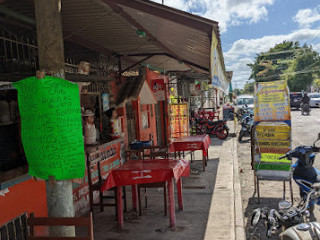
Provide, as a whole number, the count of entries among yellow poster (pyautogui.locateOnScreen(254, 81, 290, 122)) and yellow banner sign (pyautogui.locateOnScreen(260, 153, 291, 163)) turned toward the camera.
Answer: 2

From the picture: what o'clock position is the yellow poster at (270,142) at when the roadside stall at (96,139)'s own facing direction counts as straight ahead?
The yellow poster is roughly at 11 o'clock from the roadside stall.

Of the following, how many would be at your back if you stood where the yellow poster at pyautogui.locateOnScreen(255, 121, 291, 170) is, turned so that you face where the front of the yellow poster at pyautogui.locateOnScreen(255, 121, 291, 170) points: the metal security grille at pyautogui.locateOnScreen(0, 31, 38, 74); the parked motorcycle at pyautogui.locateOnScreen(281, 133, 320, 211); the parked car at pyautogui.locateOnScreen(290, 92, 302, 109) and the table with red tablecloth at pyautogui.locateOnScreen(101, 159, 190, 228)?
1

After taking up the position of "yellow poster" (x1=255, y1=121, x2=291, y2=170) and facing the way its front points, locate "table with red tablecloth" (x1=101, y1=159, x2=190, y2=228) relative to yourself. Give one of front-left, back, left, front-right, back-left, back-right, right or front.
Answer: front-right

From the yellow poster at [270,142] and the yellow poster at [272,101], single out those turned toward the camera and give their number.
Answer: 2

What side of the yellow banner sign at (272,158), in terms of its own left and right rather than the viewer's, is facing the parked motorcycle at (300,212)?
front

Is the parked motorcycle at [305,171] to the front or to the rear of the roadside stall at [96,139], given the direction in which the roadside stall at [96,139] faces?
to the front

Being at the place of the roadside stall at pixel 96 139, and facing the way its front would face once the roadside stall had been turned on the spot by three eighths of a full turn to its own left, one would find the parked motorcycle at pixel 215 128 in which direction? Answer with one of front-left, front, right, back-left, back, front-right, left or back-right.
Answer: front-right

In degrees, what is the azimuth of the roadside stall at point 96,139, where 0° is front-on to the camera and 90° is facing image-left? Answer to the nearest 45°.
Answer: approximately 315°

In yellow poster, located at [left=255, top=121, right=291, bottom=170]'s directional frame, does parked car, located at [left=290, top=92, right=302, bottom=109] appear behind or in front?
behind

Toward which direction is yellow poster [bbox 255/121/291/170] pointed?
toward the camera

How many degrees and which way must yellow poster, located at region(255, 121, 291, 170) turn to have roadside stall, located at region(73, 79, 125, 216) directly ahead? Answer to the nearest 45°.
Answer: approximately 90° to its right

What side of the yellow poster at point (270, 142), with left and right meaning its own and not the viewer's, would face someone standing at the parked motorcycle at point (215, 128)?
back

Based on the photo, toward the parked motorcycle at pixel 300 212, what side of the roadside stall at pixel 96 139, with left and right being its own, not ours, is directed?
front

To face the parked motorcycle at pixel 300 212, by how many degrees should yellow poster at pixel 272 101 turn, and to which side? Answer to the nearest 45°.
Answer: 0° — it already faces it

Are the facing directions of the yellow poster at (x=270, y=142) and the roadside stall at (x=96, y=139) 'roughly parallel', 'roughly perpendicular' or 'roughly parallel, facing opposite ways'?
roughly perpendicular

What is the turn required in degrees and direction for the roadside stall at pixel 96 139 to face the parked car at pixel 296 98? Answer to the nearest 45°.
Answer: approximately 90° to its left

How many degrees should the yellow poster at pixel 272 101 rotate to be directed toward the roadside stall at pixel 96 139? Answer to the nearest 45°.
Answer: approximately 90° to its right
